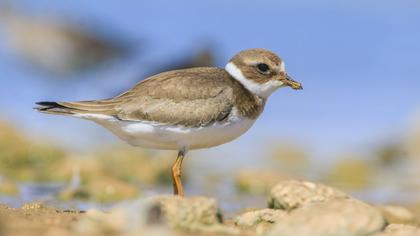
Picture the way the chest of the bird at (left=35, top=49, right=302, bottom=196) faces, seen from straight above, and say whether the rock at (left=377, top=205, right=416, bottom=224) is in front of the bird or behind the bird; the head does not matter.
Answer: in front

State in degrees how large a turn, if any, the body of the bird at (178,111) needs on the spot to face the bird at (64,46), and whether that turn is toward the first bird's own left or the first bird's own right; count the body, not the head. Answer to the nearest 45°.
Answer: approximately 90° to the first bird's own left

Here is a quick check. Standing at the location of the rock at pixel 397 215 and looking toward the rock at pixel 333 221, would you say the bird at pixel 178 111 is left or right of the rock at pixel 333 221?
right

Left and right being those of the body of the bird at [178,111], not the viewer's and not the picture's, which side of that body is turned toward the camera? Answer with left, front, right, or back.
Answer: right

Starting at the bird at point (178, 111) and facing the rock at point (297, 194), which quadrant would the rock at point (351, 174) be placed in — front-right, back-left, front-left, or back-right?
front-left
